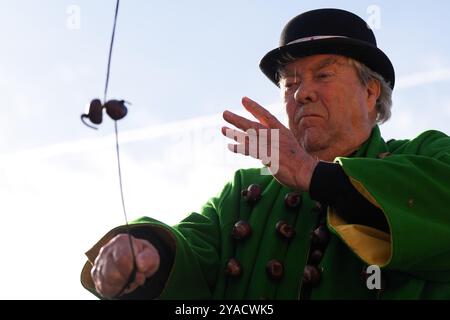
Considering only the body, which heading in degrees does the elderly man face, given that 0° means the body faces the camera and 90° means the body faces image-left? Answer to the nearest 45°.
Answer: approximately 45°
